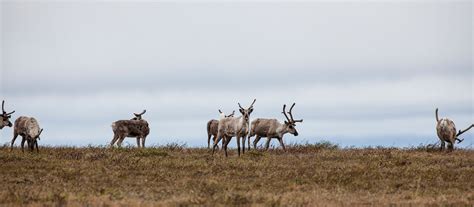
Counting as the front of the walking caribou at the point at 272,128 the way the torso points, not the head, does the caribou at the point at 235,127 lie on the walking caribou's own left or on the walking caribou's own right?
on the walking caribou's own right

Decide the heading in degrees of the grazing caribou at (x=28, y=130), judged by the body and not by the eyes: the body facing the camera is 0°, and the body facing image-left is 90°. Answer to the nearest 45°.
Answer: approximately 315°

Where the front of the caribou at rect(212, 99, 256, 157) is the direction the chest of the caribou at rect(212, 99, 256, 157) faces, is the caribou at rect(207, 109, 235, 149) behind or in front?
behind

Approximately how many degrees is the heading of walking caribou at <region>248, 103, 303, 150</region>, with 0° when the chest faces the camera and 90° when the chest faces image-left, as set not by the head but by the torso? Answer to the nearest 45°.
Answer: approximately 270°

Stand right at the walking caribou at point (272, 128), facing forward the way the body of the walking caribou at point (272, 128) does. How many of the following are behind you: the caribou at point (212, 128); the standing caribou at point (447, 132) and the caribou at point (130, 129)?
2

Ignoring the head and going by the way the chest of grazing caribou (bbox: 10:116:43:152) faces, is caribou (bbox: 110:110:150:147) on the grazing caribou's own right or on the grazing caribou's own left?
on the grazing caribou's own left

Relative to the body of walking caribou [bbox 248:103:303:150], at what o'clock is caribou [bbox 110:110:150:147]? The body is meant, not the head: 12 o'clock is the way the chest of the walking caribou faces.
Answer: The caribou is roughly at 6 o'clock from the walking caribou.

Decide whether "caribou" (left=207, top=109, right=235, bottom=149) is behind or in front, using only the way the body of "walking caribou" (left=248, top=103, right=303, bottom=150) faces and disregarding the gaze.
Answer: behind

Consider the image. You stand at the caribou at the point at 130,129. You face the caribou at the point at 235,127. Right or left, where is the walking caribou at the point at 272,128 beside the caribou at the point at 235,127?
left

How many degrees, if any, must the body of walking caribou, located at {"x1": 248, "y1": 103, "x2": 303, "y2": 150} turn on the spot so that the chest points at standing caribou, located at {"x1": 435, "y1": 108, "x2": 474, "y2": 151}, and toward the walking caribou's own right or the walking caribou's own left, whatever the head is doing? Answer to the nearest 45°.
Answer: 0° — it already faces it
